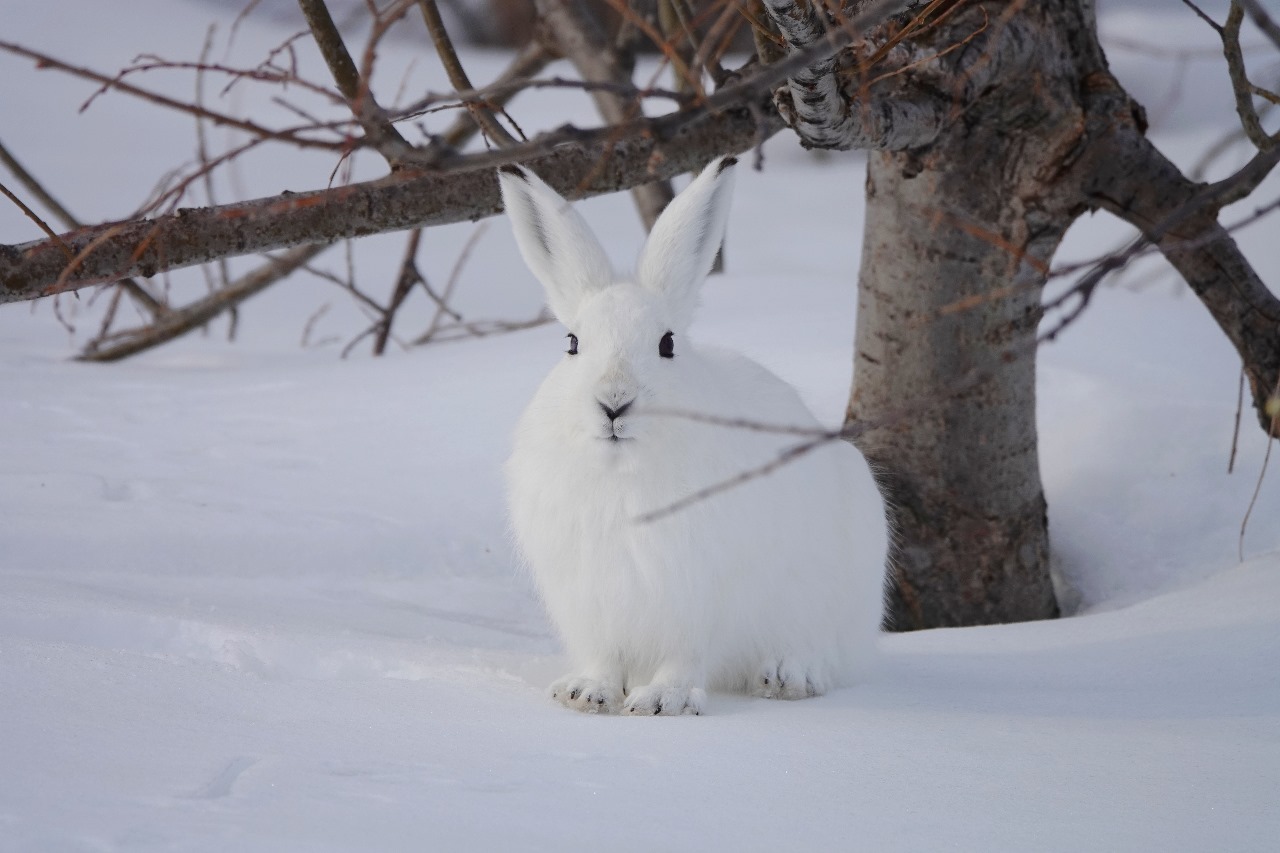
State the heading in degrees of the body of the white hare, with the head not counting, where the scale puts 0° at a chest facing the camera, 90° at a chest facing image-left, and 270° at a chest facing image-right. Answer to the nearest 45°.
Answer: approximately 45°

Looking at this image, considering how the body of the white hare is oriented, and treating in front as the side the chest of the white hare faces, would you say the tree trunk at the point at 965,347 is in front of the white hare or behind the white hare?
behind
